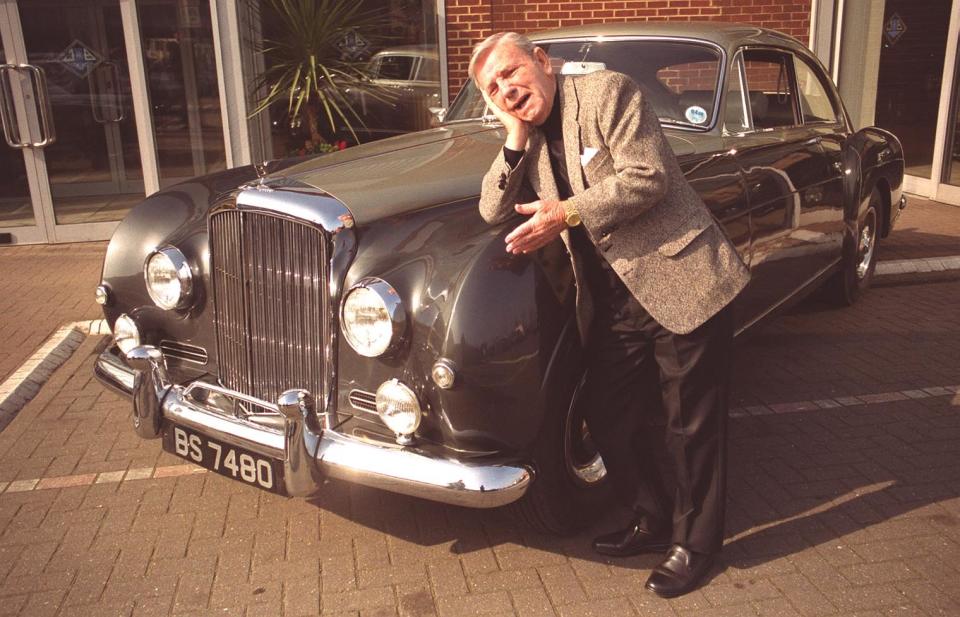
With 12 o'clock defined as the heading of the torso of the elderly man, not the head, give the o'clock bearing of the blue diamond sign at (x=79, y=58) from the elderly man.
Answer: The blue diamond sign is roughly at 3 o'clock from the elderly man.

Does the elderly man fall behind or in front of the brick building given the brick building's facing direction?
in front

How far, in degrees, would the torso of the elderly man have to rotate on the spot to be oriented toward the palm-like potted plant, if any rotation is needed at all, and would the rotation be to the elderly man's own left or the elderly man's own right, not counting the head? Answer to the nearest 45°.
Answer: approximately 90° to the elderly man's own right

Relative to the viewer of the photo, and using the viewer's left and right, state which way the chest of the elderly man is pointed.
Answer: facing the viewer and to the left of the viewer

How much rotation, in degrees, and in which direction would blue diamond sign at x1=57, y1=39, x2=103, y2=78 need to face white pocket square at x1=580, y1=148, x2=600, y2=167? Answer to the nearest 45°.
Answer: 0° — it already faces it

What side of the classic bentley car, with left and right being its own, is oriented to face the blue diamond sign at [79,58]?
right

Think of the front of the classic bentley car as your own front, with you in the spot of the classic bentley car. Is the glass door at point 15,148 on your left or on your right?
on your right

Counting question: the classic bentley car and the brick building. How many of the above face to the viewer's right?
0

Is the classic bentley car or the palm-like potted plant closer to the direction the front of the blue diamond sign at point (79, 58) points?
the classic bentley car

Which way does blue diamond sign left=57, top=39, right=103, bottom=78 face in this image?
toward the camera
